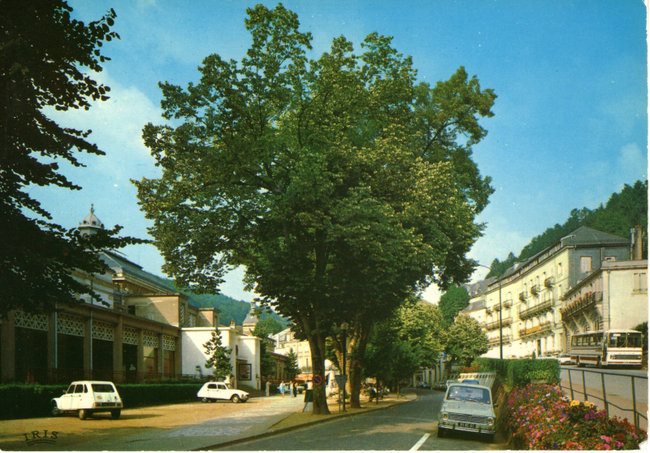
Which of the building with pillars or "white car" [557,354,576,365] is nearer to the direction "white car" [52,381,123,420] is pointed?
the building with pillars

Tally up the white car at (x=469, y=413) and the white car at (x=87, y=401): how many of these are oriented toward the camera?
1

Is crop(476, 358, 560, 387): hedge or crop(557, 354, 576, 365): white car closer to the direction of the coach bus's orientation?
the hedge

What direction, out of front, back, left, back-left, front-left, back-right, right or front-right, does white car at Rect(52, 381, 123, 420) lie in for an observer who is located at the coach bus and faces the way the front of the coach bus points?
right

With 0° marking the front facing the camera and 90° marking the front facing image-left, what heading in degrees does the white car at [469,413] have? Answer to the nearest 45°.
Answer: approximately 0°

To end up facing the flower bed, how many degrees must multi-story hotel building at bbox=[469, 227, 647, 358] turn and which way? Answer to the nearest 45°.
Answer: approximately 45° to its left

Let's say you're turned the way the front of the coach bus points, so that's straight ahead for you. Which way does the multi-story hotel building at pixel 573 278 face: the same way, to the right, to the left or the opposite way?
to the right

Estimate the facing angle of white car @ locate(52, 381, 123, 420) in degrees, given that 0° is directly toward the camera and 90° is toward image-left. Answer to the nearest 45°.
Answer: approximately 135°

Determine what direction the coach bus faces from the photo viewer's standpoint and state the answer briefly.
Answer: facing the viewer and to the right of the viewer
